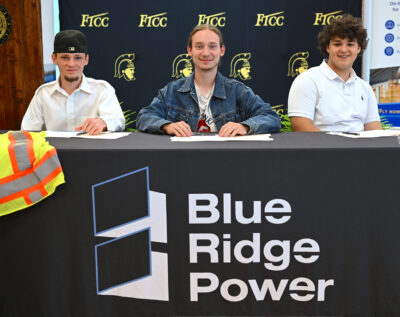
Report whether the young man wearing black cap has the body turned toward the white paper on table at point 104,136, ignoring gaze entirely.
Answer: yes

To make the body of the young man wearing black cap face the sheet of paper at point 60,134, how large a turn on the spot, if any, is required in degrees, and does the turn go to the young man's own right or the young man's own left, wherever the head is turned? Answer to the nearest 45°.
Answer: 0° — they already face it

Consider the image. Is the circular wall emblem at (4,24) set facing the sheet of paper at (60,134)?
yes
